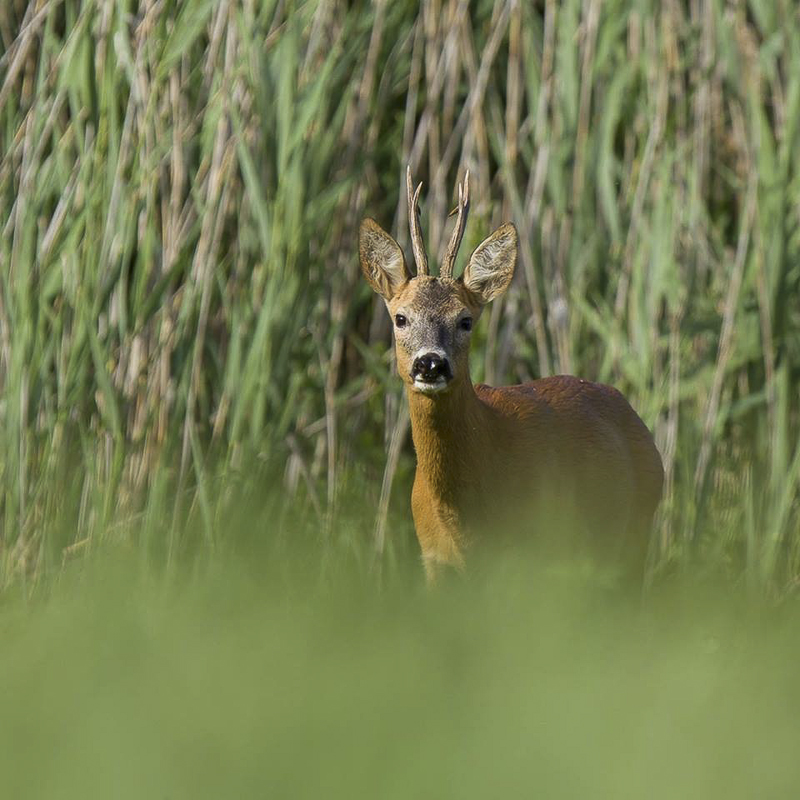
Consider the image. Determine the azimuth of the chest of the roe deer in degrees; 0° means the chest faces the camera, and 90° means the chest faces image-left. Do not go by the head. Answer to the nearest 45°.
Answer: approximately 45°
